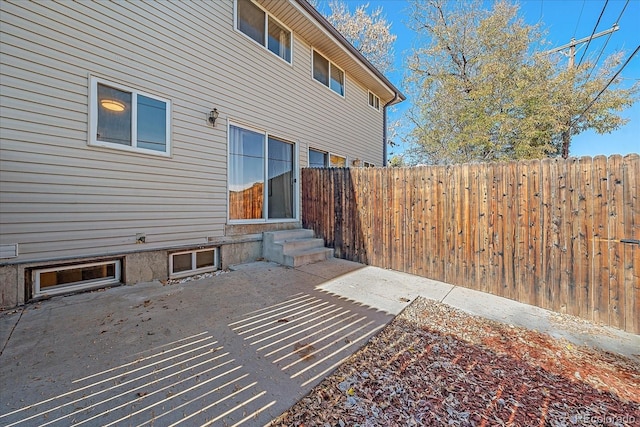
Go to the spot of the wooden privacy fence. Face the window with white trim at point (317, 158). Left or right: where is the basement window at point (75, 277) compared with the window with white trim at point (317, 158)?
left

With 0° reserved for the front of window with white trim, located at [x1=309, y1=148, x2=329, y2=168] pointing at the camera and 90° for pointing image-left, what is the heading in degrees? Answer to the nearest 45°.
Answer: approximately 315°

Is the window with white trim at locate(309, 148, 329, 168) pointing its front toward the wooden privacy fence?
yes

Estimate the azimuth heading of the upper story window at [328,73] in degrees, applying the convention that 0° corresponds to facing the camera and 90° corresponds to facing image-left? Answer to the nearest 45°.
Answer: approximately 315°

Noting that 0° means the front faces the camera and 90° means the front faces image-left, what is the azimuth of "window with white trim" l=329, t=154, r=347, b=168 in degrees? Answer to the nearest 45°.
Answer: approximately 315°

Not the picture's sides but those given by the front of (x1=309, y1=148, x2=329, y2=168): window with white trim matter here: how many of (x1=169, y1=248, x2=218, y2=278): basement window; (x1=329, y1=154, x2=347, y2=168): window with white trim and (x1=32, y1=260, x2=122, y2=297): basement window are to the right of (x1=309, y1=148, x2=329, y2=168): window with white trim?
2

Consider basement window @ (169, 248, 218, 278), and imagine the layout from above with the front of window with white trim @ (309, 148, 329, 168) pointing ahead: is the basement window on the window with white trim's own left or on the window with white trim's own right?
on the window with white trim's own right

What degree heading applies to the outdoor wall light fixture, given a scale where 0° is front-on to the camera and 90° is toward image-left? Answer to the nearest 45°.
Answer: approximately 315°
